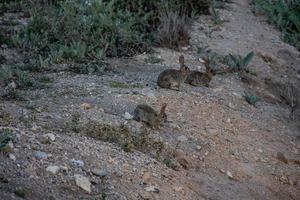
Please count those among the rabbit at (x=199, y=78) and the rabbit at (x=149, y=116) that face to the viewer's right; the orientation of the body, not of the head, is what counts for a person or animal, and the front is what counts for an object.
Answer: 2

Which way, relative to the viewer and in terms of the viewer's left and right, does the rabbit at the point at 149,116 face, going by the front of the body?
facing to the right of the viewer

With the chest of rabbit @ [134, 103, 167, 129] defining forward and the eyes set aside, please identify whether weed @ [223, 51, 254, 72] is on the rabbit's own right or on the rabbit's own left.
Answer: on the rabbit's own left

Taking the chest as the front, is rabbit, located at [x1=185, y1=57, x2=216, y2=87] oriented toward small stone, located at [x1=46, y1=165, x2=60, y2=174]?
no

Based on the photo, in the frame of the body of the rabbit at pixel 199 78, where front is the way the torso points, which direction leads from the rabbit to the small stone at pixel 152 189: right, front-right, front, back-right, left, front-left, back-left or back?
right

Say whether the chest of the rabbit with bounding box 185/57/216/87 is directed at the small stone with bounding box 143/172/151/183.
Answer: no

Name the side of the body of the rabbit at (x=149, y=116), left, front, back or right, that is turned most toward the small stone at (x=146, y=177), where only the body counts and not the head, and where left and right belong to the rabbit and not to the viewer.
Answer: right

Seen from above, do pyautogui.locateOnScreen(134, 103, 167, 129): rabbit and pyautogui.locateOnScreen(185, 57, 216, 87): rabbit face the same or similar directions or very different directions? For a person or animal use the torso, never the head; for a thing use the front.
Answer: same or similar directions

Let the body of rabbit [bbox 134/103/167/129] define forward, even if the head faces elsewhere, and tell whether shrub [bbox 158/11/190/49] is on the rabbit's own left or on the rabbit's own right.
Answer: on the rabbit's own left

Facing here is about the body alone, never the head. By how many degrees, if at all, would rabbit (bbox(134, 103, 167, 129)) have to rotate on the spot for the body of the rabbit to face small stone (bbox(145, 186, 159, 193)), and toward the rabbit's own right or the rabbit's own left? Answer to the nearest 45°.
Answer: approximately 90° to the rabbit's own right

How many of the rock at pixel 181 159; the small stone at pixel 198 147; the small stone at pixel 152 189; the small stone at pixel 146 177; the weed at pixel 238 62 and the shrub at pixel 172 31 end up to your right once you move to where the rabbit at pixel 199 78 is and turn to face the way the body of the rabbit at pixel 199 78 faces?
4
